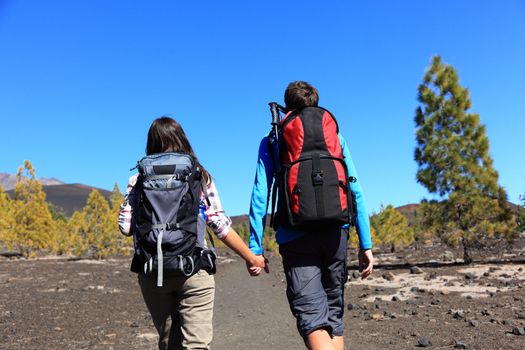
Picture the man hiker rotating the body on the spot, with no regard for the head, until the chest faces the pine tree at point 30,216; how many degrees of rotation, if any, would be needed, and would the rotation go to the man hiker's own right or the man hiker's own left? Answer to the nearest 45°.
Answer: approximately 45° to the man hiker's own left

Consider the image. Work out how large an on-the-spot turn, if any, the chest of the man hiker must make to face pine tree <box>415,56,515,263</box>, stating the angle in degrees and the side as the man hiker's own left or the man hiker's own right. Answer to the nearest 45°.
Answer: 0° — they already face it

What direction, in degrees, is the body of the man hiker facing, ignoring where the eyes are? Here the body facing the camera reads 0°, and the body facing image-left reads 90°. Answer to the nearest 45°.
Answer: approximately 180°

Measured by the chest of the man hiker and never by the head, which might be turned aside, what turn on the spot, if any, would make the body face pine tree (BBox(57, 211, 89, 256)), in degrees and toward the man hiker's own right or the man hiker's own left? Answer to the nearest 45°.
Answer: approximately 45° to the man hiker's own left

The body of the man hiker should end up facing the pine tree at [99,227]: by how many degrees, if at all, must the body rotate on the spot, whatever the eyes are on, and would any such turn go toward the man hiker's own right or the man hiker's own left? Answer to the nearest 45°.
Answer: approximately 45° to the man hiker's own left

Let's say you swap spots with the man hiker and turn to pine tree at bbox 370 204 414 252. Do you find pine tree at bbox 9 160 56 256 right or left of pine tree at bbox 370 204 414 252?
left
